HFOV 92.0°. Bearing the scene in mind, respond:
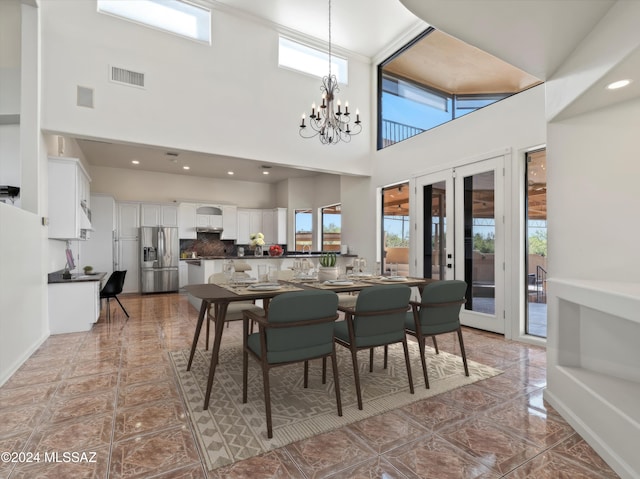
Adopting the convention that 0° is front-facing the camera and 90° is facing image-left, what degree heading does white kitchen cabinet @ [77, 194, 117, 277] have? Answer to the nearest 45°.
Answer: approximately 270°

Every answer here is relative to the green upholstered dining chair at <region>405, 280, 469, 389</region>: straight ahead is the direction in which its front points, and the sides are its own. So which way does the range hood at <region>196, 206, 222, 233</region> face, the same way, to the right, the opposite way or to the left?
the opposite way

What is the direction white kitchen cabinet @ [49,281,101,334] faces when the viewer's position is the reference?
facing to the right of the viewer

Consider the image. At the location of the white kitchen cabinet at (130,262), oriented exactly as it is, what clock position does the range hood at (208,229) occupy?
The range hood is roughly at 9 o'clock from the white kitchen cabinet.

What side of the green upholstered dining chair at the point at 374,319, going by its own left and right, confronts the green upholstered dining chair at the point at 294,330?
left

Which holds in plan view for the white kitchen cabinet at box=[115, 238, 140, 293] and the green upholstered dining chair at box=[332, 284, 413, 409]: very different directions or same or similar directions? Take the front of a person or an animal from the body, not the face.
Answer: very different directions

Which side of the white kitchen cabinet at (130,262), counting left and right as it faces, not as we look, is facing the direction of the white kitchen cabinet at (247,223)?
left

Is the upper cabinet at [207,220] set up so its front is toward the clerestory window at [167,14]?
yes

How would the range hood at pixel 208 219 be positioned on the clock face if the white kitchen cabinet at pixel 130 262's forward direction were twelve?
The range hood is roughly at 9 o'clock from the white kitchen cabinet.

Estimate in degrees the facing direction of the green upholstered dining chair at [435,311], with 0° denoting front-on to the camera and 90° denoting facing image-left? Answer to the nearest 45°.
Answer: approximately 135°

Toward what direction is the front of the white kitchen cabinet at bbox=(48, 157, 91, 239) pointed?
to the viewer's right

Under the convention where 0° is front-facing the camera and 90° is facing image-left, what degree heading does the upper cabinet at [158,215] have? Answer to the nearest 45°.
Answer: approximately 0°

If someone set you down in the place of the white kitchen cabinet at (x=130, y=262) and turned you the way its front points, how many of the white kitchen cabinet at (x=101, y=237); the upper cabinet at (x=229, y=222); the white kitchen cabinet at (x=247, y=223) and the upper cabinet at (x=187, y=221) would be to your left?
3

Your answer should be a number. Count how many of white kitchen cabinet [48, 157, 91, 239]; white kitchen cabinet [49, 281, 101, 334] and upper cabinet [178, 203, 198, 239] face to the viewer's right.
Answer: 2

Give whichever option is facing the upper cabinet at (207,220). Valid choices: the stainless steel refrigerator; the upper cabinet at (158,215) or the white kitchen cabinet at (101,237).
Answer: the white kitchen cabinet
